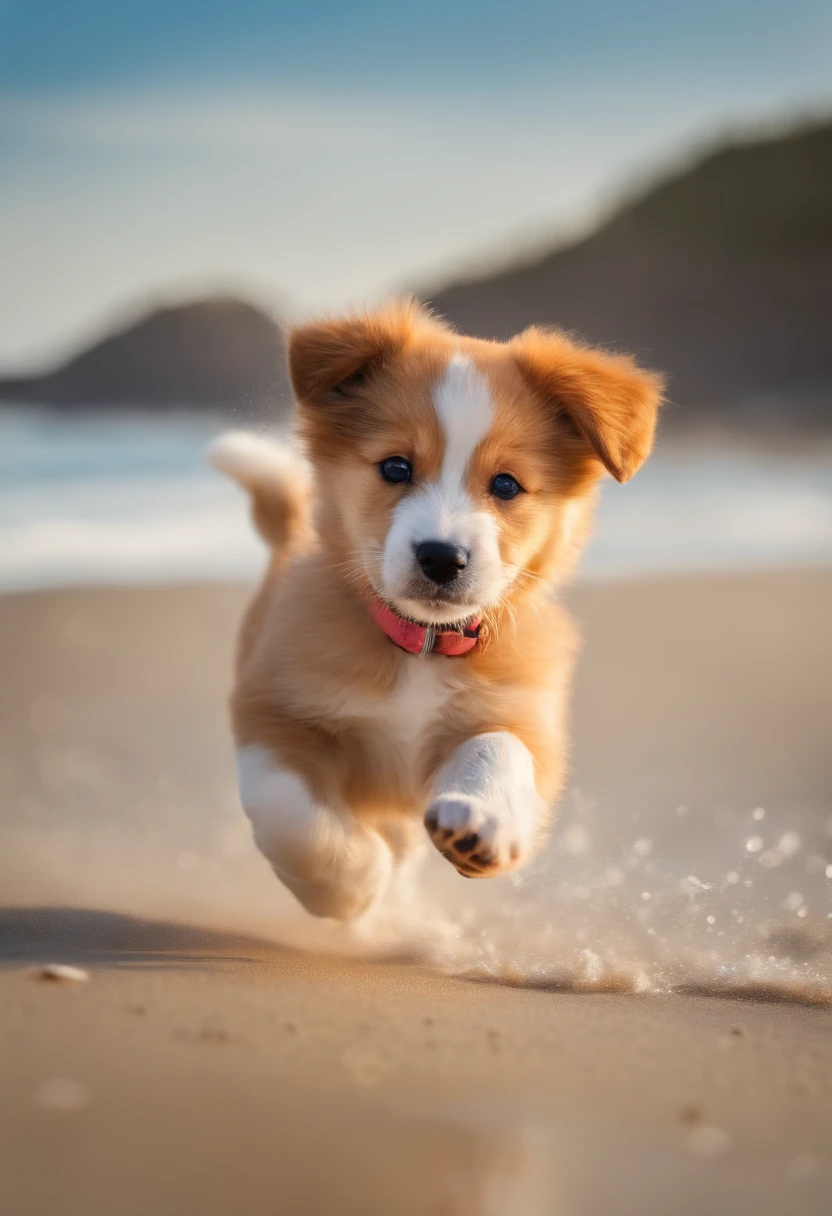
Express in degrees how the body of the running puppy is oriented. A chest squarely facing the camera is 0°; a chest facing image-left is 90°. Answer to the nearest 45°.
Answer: approximately 0°

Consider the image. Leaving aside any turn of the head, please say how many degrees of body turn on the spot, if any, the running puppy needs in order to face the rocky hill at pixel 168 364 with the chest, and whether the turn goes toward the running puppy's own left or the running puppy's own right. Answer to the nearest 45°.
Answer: approximately 180°

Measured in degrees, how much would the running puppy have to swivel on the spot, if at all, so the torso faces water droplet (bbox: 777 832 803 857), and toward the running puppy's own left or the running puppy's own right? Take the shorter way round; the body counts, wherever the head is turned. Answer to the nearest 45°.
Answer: approximately 135° to the running puppy's own left

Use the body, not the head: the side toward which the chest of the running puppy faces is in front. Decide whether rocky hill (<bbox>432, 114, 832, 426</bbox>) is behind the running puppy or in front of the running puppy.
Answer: behind
